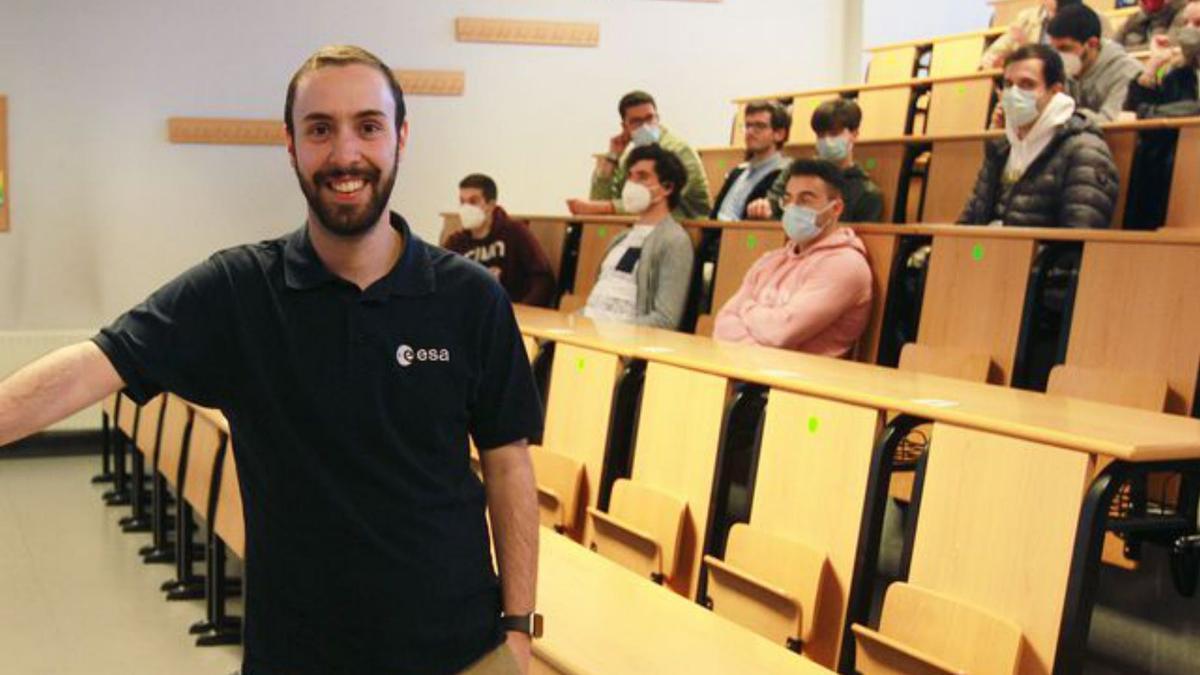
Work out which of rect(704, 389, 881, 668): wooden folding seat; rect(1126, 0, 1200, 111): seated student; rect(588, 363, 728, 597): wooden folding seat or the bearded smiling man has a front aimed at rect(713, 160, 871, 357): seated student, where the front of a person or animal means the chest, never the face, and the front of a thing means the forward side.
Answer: rect(1126, 0, 1200, 111): seated student

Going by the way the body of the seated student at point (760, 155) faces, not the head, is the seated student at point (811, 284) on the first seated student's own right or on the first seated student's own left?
on the first seated student's own left

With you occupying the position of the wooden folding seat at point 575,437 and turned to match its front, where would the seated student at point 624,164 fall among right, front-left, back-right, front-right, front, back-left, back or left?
back-right

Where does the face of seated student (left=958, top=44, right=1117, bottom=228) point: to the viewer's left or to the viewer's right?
to the viewer's left

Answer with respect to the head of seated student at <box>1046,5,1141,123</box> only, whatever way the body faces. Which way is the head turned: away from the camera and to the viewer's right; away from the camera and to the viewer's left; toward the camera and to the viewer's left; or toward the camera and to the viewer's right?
toward the camera and to the viewer's left

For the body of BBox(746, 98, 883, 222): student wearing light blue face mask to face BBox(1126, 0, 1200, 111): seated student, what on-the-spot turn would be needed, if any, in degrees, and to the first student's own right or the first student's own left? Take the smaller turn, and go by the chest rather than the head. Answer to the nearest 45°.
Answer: approximately 135° to the first student's own left

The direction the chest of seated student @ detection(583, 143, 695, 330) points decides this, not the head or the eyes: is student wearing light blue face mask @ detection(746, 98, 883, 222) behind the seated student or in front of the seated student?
behind

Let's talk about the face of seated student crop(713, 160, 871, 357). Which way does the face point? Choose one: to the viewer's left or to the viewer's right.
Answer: to the viewer's left

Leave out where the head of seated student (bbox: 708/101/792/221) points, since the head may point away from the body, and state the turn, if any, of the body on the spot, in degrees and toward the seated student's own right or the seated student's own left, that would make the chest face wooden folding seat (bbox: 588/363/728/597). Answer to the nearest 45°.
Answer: approximately 45° to the seated student's own left

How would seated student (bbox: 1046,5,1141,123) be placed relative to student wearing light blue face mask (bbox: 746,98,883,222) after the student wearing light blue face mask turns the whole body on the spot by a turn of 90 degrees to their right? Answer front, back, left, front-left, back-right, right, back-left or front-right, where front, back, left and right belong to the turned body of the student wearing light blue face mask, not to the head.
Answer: back-right

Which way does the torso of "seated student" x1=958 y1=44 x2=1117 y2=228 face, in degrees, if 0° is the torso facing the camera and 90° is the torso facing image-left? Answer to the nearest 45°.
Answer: approximately 45°

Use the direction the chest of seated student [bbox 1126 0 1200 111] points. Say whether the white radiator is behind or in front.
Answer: in front

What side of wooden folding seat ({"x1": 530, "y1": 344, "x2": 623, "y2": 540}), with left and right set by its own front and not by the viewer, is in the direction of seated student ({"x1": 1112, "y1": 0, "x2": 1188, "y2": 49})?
back
